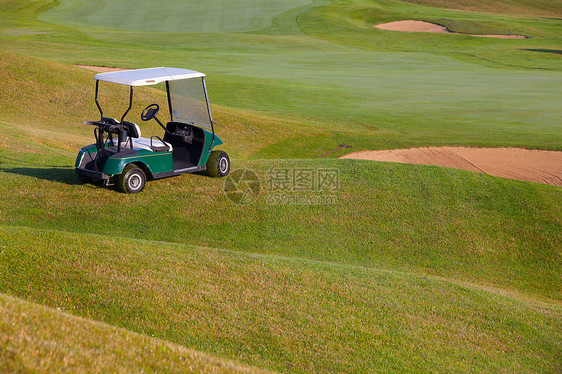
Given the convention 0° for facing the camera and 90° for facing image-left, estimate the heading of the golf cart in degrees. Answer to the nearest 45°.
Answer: approximately 225°
